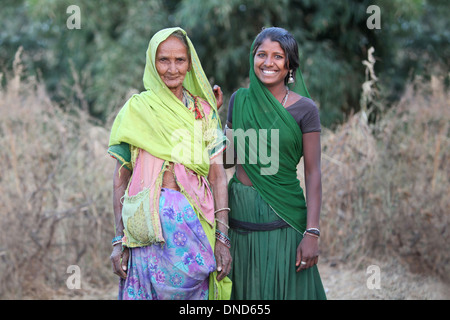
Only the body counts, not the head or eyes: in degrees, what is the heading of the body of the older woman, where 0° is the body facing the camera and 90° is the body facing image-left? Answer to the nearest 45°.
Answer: approximately 0°

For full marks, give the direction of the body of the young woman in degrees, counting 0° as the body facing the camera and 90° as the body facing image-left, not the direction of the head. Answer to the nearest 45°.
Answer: approximately 0°

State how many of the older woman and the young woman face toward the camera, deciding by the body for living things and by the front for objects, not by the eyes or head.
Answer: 2
